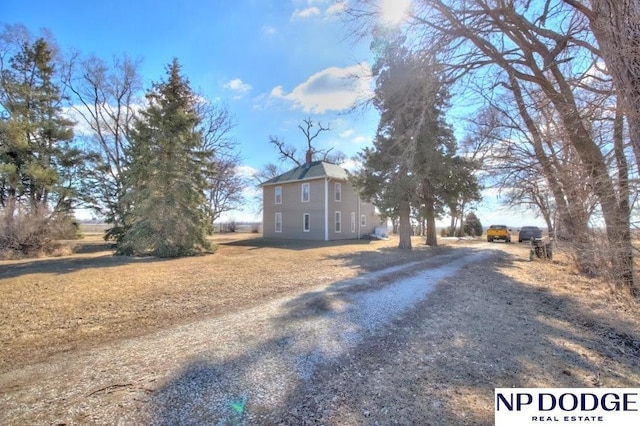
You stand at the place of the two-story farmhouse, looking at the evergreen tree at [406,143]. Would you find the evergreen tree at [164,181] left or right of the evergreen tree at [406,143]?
right

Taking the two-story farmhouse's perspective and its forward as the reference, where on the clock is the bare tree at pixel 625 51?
The bare tree is roughly at 10 o'clock from the two-story farmhouse.

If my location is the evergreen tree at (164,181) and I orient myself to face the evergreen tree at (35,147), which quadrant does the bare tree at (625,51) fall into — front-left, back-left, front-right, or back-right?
back-left

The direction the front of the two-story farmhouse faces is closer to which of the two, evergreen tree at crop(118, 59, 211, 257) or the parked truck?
the evergreen tree

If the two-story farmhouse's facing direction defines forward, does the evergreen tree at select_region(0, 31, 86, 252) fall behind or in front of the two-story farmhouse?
in front
